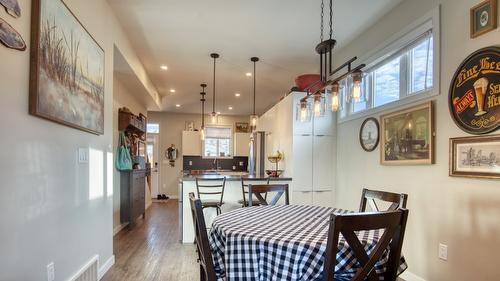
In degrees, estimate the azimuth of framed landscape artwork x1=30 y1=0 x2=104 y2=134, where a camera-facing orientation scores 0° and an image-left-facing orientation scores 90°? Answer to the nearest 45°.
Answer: approximately 315°

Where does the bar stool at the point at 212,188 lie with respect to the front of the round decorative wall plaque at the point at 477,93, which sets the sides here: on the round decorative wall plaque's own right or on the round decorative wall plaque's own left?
on the round decorative wall plaque's own right

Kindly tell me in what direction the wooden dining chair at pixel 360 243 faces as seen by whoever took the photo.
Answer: facing away from the viewer and to the left of the viewer

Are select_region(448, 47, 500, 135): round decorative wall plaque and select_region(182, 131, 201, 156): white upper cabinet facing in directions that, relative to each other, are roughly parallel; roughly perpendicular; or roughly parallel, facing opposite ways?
roughly perpendicular

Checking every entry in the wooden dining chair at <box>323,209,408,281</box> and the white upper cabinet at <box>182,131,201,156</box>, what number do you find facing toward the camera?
1
